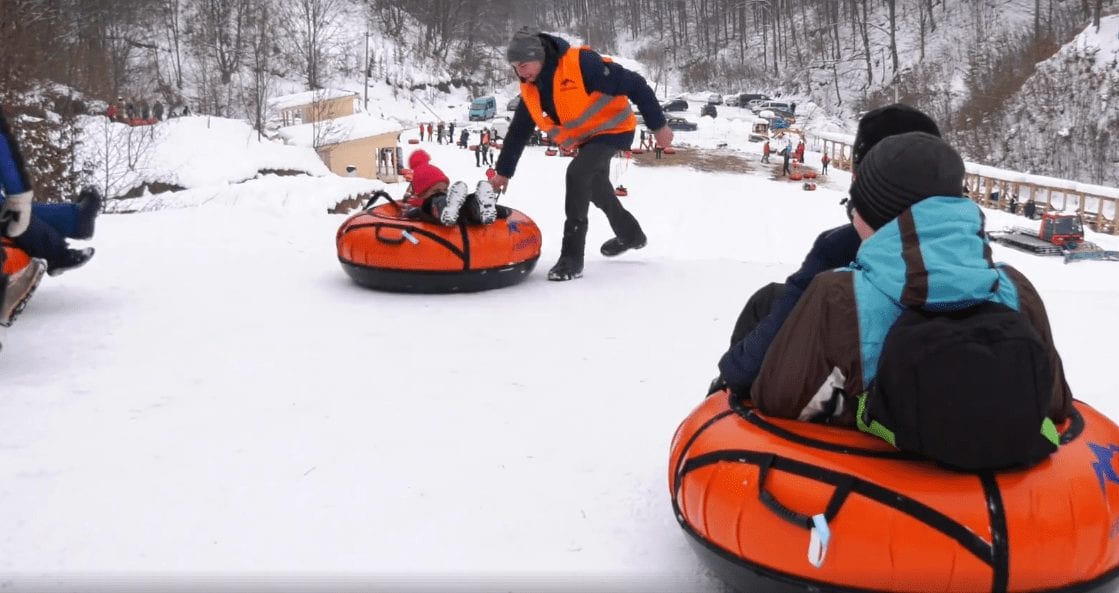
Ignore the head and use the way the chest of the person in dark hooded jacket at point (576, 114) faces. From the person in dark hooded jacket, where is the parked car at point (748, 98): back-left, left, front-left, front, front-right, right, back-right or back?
back-right

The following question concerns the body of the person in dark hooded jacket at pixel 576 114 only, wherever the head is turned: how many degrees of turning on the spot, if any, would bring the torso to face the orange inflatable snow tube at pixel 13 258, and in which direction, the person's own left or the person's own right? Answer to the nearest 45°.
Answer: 0° — they already face it

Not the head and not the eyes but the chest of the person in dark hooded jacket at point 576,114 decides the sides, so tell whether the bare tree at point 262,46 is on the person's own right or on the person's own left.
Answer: on the person's own right

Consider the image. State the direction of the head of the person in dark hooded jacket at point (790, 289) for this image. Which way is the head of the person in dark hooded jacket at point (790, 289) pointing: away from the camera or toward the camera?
away from the camera

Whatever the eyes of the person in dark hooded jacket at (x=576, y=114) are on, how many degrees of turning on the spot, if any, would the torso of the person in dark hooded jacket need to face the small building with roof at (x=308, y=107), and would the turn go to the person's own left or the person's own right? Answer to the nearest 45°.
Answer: approximately 135° to the person's own right

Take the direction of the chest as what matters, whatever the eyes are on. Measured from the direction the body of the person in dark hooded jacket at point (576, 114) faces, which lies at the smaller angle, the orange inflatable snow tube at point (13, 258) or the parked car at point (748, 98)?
the orange inflatable snow tube

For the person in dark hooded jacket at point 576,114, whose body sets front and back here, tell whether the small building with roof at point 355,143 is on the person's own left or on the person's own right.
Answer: on the person's own right

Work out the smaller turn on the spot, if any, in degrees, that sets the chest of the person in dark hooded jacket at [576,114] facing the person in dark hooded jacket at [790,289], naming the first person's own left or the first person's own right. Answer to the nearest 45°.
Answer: approximately 45° to the first person's own left

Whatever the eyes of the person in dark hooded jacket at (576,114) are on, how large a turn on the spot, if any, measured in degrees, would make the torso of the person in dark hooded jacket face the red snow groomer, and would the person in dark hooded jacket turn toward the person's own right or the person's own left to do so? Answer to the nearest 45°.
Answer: approximately 180°

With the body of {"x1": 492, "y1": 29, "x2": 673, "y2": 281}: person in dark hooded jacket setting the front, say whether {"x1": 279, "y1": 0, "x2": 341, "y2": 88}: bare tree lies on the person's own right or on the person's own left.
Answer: on the person's own right

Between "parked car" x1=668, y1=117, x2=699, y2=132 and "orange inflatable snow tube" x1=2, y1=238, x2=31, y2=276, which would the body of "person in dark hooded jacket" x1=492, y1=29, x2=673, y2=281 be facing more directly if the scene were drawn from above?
the orange inflatable snow tube

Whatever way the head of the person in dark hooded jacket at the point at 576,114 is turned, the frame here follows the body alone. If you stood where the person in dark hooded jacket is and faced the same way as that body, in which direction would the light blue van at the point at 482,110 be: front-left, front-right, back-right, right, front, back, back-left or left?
back-right

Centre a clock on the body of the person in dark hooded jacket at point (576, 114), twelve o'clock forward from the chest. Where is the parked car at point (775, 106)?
The parked car is roughly at 5 o'clock from the person in dark hooded jacket.

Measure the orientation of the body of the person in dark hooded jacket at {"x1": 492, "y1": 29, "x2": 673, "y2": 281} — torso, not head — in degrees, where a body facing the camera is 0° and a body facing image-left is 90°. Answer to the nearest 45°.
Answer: approximately 45°

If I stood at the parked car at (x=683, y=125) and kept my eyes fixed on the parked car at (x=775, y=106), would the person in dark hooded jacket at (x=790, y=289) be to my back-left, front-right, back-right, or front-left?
back-right

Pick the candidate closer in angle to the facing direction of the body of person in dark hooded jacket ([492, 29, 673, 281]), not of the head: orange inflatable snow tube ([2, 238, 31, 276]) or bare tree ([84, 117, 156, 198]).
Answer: the orange inflatable snow tube
